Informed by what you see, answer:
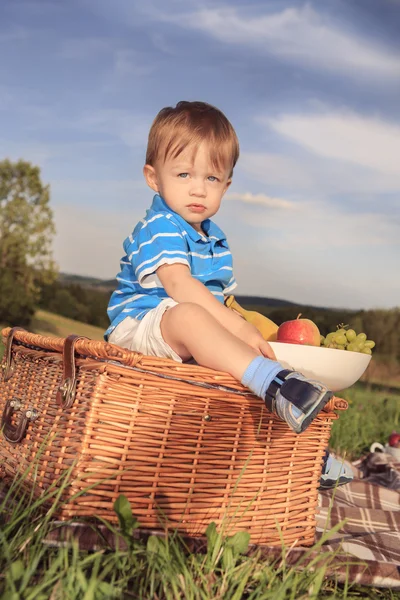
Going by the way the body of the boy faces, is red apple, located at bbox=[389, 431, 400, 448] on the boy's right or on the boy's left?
on the boy's left

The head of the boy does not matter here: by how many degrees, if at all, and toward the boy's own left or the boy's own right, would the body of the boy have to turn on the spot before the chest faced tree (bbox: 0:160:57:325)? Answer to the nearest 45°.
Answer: approximately 135° to the boy's own left

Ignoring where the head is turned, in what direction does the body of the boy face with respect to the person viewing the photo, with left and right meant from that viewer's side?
facing the viewer and to the right of the viewer

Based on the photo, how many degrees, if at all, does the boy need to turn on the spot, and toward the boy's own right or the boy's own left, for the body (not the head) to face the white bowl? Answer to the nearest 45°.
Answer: approximately 45° to the boy's own left

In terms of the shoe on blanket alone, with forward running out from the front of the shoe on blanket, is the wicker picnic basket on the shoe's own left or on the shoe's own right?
on the shoe's own right

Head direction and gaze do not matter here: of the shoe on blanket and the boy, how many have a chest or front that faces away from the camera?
0

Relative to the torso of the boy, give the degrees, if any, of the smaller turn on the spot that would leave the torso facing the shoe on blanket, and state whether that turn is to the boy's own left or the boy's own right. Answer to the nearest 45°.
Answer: approximately 45° to the boy's own left

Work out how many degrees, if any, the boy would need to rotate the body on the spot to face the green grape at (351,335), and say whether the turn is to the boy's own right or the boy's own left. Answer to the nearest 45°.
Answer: approximately 45° to the boy's own left

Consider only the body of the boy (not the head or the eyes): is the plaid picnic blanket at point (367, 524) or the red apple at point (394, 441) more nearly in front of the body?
the plaid picnic blanket

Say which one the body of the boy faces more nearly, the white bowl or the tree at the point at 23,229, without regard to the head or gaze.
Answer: the white bowl
